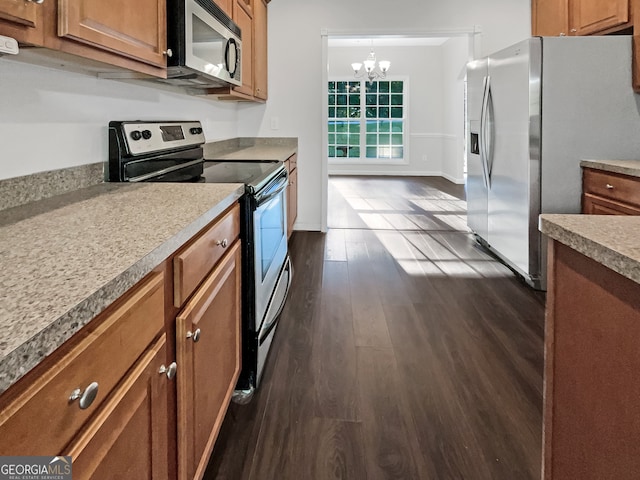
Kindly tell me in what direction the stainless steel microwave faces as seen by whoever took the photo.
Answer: facing the viewer and to the right of the viewer

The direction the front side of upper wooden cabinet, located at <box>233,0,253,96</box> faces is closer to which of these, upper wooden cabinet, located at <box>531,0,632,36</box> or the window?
the upper wooden cabinet

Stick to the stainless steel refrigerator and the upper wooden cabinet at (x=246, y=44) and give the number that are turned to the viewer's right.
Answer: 1

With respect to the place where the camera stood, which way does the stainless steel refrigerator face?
facing the viewer and to the left of the viewer

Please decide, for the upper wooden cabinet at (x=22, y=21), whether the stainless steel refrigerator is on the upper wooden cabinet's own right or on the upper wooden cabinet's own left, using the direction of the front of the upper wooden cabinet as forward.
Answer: on the upper wooden cabinet's own left

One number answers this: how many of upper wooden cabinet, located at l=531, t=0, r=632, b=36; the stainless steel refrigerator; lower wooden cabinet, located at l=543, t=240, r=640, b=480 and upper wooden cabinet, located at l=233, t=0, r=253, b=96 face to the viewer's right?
1

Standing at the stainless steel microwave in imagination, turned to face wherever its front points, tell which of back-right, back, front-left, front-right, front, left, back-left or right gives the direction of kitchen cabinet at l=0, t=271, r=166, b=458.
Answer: front-right

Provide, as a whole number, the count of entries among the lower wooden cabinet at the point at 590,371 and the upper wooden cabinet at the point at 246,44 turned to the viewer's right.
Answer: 1

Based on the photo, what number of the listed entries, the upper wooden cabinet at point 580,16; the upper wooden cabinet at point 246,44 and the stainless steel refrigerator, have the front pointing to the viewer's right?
1

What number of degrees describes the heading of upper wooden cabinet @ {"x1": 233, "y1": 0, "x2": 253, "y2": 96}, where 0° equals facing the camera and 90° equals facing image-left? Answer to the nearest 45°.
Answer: approximately 270°
